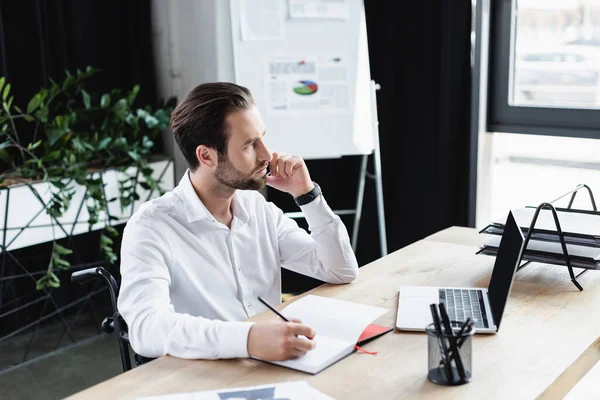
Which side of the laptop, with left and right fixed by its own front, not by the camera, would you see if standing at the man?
front

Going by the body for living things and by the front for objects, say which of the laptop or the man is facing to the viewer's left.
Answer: the laptop

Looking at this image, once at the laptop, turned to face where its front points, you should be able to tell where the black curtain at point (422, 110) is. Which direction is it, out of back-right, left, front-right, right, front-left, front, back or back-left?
right

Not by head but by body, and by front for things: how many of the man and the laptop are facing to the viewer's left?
1

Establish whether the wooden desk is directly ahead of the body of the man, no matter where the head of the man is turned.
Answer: yes

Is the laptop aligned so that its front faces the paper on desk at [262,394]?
no

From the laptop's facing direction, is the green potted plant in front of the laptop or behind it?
in front

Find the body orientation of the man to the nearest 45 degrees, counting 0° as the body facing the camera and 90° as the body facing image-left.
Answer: approximately 315°

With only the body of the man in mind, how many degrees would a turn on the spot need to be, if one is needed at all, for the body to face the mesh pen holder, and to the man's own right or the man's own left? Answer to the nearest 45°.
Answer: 0° — they already face it

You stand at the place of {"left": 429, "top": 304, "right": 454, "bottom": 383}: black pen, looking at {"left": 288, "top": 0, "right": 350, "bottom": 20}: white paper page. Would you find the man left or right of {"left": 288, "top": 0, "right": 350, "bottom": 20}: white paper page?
left

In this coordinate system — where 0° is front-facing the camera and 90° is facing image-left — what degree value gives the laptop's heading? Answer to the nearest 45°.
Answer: approximately 90°

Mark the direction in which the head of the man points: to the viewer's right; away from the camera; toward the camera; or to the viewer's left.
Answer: to the viewer's right

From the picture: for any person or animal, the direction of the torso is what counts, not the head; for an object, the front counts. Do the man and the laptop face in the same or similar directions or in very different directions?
very different directions
